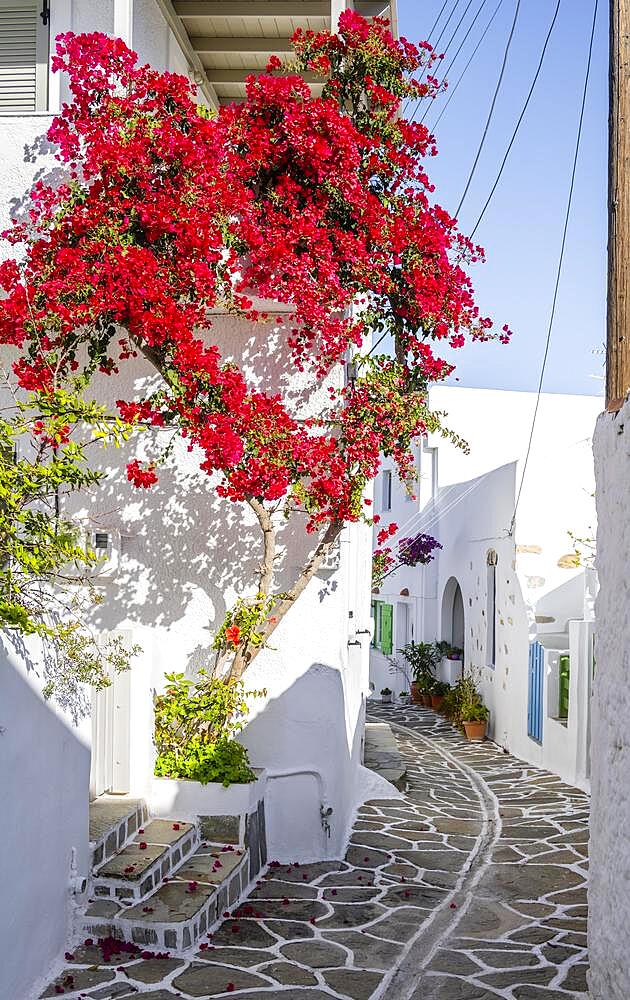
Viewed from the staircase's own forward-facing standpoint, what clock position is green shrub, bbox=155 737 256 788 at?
The green shrub is roughly at 8 o'clock from the staircase.

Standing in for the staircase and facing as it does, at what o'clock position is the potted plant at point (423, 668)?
The potted plant is roughly at 8 o'clock from the staircase.

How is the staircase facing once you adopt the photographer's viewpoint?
facing the viewer and to the right of the viewer
